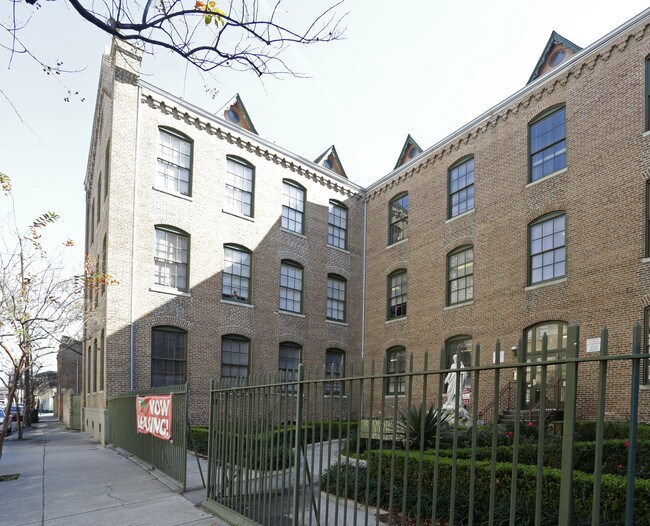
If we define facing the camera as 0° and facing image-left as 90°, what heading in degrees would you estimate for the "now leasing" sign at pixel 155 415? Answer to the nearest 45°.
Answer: approximately 45°

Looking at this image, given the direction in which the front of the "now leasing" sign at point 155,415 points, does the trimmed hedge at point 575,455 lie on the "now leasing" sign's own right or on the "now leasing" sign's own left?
on the "now leasing" sign's own left

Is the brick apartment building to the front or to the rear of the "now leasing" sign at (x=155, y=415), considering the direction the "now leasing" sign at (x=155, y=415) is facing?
to the rear

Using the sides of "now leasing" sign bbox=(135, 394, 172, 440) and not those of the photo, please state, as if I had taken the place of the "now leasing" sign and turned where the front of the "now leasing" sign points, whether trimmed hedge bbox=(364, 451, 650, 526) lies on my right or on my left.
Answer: on my left
